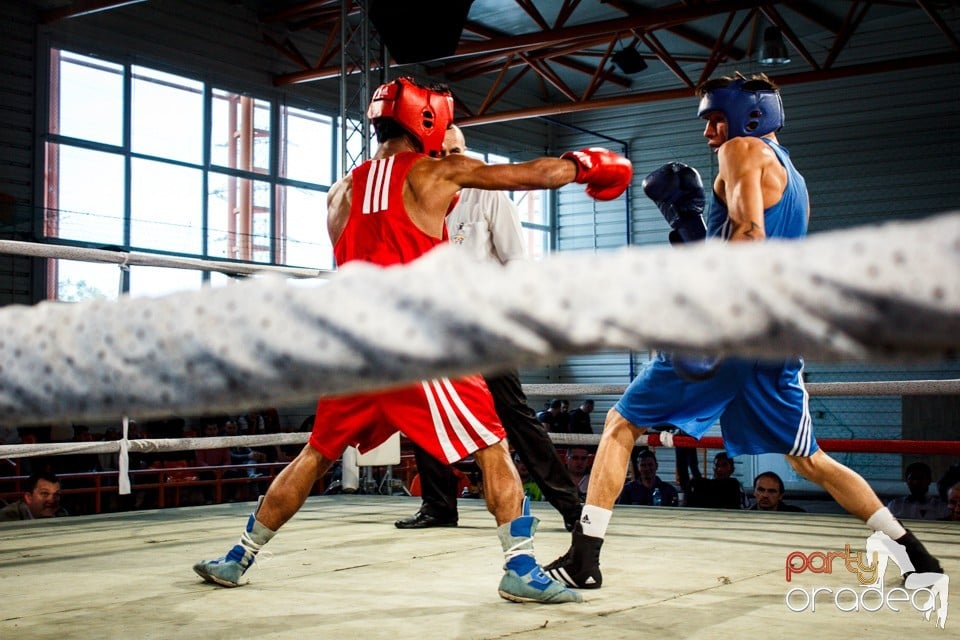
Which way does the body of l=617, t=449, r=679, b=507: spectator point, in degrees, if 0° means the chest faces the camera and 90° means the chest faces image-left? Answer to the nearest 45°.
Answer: approximately 0°

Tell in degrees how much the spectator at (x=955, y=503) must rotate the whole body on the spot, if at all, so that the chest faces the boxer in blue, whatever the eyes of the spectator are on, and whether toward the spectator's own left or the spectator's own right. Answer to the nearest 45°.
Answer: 0° — they already face them

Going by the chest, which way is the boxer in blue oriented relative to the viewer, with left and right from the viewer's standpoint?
facing to the left of the viewer

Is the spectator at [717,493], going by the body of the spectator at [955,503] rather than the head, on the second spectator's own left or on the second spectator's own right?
on the second spectator's own right

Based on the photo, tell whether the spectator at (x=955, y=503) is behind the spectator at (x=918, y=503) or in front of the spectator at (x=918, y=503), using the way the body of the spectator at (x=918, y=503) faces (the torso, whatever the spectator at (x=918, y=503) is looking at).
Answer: in front

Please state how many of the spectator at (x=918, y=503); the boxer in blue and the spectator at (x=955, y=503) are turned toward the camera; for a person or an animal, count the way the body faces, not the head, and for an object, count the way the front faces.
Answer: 2

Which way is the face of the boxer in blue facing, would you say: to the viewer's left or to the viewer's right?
to the viewer's left

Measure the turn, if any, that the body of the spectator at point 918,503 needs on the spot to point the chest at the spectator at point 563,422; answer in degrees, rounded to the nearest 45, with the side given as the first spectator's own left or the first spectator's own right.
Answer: approximately 135° to the first spectator's own right

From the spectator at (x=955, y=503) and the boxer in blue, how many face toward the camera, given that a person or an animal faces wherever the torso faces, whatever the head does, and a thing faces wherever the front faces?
1

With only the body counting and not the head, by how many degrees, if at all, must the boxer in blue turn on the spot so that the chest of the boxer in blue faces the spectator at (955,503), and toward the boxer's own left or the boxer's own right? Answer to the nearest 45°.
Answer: approximately 90° to the boxer's own right
